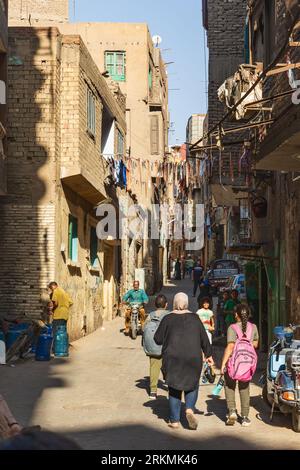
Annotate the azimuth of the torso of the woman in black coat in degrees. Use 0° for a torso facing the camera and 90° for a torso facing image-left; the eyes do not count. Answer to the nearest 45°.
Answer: approximately 180°

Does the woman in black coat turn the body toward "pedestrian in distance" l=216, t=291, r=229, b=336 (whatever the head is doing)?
yes

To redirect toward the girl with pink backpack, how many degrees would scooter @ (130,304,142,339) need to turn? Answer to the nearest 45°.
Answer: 0° — it already faces them

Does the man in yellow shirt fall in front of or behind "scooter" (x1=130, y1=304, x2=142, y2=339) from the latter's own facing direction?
in front

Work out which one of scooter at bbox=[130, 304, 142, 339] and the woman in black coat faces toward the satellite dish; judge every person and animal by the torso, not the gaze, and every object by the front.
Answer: the woman in black coat

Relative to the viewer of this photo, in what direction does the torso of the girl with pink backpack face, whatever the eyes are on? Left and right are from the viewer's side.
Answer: facing away from the viewer

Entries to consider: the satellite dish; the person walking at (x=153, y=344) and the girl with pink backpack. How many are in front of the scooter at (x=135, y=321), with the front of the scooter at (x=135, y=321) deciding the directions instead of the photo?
2

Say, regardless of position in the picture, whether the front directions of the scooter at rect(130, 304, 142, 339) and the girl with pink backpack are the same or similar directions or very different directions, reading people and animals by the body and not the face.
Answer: very different directions

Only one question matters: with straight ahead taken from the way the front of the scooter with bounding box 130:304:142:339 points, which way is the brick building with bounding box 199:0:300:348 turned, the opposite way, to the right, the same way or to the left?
to the right

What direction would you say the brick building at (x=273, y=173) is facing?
to the viewer's left

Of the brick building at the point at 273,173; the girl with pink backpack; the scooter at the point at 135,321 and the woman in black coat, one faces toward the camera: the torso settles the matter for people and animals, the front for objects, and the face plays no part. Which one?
the scooter

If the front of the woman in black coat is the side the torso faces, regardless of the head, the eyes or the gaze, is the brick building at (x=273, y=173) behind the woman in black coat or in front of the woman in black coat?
in front

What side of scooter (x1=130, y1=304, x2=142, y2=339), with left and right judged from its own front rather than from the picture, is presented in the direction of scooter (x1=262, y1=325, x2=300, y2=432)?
front

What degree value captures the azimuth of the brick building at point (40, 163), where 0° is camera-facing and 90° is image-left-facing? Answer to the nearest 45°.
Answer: approximately 270°

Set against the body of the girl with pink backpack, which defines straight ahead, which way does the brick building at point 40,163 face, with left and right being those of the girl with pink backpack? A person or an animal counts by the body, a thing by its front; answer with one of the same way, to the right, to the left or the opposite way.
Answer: to the right
